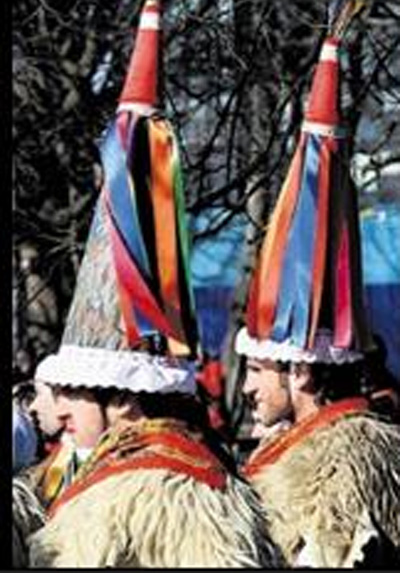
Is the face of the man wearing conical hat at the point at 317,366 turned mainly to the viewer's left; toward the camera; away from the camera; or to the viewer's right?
to the viewer's left

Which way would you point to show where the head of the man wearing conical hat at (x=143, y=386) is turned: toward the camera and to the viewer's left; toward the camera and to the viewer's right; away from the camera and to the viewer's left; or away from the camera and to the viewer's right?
away from the camera and to the viewer's left

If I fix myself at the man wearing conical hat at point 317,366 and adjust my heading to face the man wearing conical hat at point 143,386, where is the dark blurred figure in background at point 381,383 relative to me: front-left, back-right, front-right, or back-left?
back-right

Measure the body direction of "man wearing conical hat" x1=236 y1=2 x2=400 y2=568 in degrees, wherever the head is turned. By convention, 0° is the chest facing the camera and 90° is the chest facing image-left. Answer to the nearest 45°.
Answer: approximately 90°

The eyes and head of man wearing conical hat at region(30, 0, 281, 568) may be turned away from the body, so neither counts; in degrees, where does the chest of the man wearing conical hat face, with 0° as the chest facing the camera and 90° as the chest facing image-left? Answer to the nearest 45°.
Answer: approximately 135°

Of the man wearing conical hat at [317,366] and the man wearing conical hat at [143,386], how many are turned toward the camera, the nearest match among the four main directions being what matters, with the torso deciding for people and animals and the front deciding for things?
0
